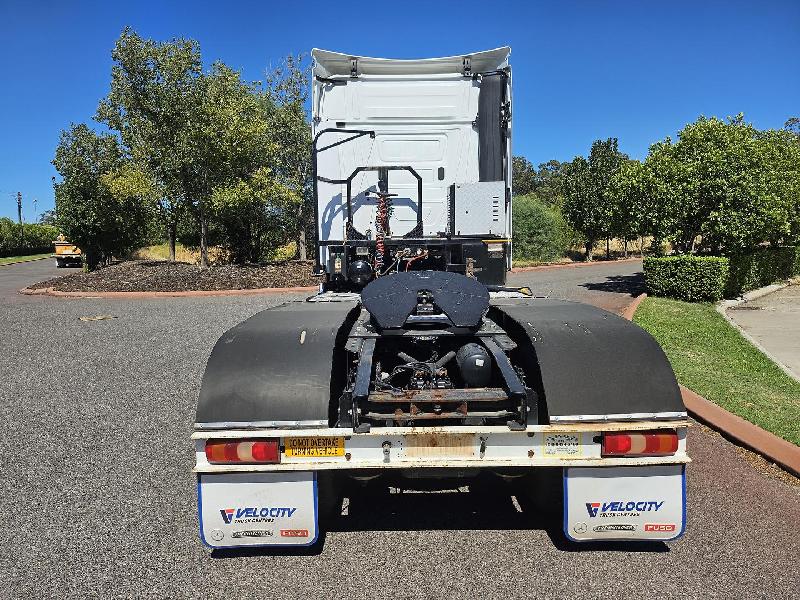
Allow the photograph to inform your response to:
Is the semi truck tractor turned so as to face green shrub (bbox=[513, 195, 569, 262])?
yes

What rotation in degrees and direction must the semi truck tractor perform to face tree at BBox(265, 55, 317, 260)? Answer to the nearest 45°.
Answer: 0° — it already faces it

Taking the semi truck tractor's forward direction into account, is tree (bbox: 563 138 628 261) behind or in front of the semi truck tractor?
in front

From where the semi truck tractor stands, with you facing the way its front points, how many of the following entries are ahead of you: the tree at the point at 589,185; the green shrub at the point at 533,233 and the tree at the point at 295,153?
3

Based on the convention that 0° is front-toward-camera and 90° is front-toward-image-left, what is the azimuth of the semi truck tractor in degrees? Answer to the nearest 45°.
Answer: approximately 180°

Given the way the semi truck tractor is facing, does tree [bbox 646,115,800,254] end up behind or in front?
in front

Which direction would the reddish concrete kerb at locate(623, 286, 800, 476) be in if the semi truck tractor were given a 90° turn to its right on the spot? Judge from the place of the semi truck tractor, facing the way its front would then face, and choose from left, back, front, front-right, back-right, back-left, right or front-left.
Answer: front-left

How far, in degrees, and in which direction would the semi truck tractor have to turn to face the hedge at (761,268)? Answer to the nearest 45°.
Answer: approximately 45° to its right

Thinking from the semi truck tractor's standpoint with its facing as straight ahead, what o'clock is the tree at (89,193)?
The tree is roughly at 11 o'clock from the semi truck tractor.

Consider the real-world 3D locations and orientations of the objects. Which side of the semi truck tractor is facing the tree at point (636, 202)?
front
